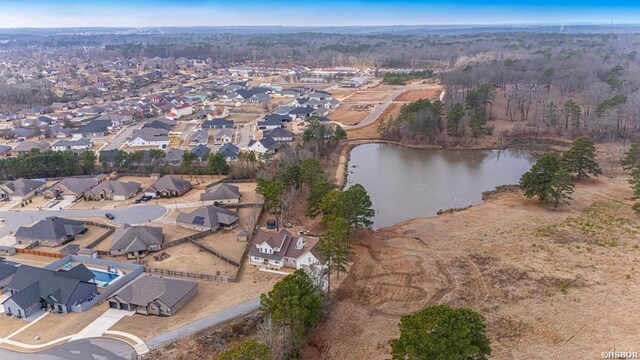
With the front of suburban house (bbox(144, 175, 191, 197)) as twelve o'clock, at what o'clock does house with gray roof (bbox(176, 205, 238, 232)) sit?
The house with gray roof is roughly at 10 o'clock from the suburban house.

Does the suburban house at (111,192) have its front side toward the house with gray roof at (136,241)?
yes

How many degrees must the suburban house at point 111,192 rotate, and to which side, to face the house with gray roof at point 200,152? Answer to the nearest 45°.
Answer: approximately 135° to its left

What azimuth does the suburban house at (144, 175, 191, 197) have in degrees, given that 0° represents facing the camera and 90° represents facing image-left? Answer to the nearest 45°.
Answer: approximately 45°

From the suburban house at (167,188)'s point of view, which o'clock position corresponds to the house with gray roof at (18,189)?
The house with gray roof is roughly at 2 o'clock from the suburban house.

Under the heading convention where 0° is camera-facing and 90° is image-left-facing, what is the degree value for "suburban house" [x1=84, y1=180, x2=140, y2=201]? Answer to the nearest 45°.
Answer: approximately 0°

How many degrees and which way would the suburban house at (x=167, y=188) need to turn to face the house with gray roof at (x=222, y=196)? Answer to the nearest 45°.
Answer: approximately 90° to its left

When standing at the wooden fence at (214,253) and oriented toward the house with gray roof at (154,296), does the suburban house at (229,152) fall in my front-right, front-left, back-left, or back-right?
back-right

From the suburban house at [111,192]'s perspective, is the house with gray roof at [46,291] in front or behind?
in front

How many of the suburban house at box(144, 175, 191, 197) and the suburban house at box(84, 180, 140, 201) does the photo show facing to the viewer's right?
0

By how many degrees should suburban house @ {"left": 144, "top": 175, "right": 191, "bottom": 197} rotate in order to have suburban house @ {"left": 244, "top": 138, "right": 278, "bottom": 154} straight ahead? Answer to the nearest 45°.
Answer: approximately 180°

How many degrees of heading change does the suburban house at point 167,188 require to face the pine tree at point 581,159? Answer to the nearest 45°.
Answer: approximately 135° to its left

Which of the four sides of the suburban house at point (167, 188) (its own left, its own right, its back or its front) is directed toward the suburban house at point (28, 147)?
right

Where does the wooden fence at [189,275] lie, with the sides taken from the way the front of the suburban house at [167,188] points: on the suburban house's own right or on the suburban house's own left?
on the suburban house's own left
